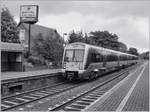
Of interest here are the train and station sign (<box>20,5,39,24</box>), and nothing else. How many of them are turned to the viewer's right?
0

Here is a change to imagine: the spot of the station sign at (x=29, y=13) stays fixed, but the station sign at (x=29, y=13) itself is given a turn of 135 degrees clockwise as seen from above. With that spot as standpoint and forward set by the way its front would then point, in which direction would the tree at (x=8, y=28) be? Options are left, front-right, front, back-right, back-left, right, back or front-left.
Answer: front

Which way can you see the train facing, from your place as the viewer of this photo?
facing the viewer and to the left of the viewer

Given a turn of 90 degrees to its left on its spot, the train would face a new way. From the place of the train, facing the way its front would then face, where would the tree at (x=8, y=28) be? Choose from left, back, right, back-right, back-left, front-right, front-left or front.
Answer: back

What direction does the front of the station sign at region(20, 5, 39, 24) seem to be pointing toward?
toward the camera
